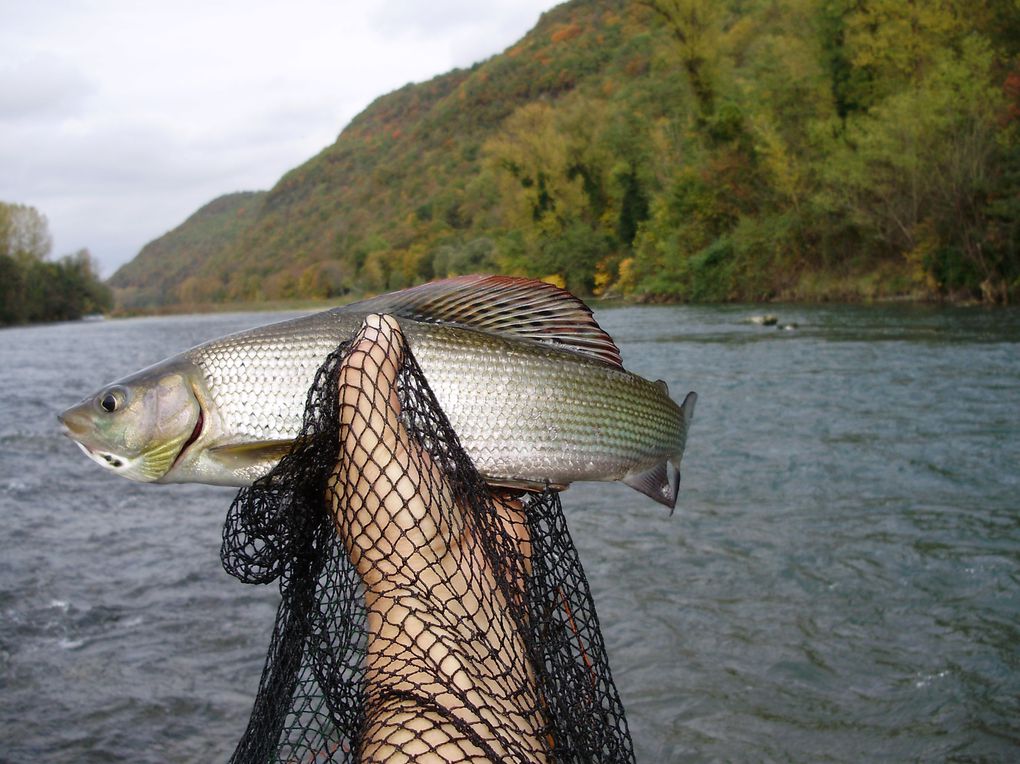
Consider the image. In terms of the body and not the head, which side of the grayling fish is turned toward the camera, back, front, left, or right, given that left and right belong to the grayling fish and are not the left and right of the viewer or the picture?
left
